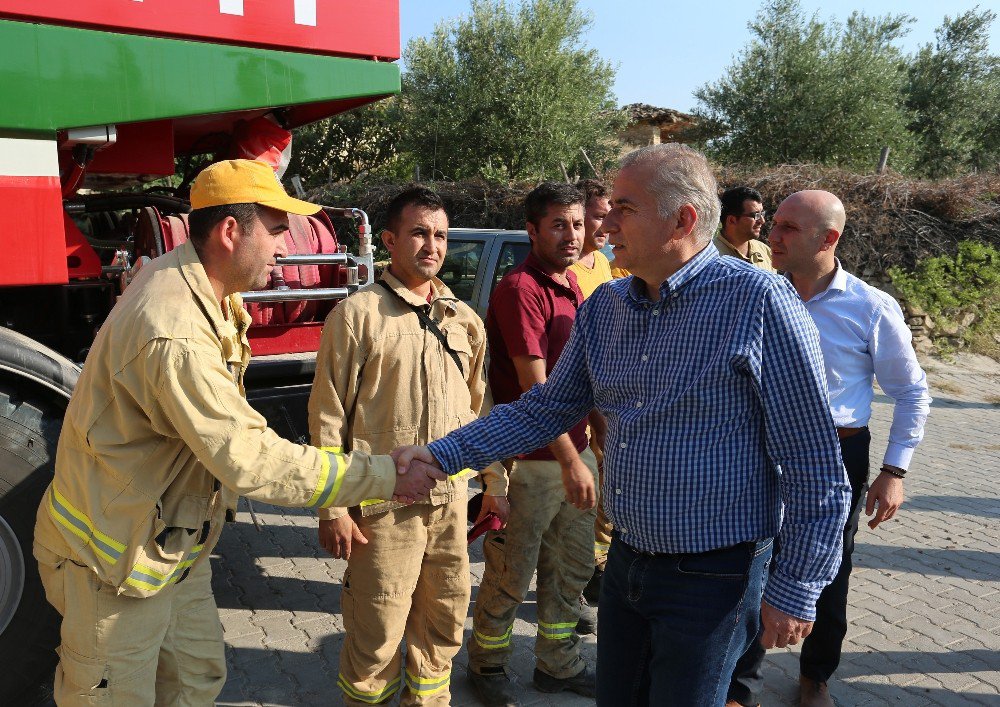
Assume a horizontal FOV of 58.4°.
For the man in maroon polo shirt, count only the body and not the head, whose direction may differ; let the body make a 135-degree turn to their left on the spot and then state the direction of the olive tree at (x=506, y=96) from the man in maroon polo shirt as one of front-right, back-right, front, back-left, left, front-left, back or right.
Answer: front

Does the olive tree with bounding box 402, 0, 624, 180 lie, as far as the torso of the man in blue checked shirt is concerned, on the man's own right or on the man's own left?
on the man's own right

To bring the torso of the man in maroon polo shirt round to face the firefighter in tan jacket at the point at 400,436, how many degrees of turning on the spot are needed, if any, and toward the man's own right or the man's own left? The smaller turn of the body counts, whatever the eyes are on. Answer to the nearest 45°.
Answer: approximately 90° to the man's own right

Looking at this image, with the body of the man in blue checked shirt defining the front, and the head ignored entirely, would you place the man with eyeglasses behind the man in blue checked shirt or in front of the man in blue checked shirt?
behind

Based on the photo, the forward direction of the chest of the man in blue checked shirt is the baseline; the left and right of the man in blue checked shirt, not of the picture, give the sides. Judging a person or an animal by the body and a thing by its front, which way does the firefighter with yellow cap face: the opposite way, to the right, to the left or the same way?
the opposite way

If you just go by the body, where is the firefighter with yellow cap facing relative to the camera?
to the viewer's right

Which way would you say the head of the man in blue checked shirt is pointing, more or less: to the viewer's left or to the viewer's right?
to the viewer's left

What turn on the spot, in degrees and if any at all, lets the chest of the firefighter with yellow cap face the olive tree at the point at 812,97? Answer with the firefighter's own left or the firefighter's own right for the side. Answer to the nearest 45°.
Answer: approximately 45° to the firefighter's own left

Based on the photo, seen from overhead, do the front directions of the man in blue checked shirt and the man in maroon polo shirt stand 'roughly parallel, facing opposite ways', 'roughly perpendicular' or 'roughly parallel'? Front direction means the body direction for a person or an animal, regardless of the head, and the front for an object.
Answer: roughly perpendicular

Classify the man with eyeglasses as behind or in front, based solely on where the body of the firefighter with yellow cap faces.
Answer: in front

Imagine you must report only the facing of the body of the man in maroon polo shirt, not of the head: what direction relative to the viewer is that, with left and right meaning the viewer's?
facing the viewer and to the right of the viewer

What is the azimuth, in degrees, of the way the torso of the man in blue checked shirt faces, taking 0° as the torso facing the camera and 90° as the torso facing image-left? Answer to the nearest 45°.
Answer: approximately 45°

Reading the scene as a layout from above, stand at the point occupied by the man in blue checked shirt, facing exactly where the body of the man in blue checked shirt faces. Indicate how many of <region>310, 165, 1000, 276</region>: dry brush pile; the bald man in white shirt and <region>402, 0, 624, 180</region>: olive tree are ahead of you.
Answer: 0

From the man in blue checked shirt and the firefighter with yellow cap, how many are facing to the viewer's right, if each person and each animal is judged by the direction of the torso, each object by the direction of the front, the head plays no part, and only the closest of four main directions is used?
1

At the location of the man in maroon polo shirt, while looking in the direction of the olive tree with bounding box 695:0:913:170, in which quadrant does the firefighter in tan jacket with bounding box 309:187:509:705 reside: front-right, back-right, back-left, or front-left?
back-left

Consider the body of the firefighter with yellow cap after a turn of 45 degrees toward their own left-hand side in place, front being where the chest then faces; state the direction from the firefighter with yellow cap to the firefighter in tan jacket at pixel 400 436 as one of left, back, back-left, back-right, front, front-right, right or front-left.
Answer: front

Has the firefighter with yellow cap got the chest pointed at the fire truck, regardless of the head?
no

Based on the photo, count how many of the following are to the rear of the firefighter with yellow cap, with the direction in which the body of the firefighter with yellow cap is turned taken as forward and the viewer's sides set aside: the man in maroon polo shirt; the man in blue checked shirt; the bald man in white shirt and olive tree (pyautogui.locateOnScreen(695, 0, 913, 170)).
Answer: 0

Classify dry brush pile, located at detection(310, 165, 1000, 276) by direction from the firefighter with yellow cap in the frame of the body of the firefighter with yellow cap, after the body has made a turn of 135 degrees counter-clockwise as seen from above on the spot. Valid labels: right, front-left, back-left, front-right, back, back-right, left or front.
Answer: right

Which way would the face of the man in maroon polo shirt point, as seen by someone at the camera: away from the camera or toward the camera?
toward the camera
